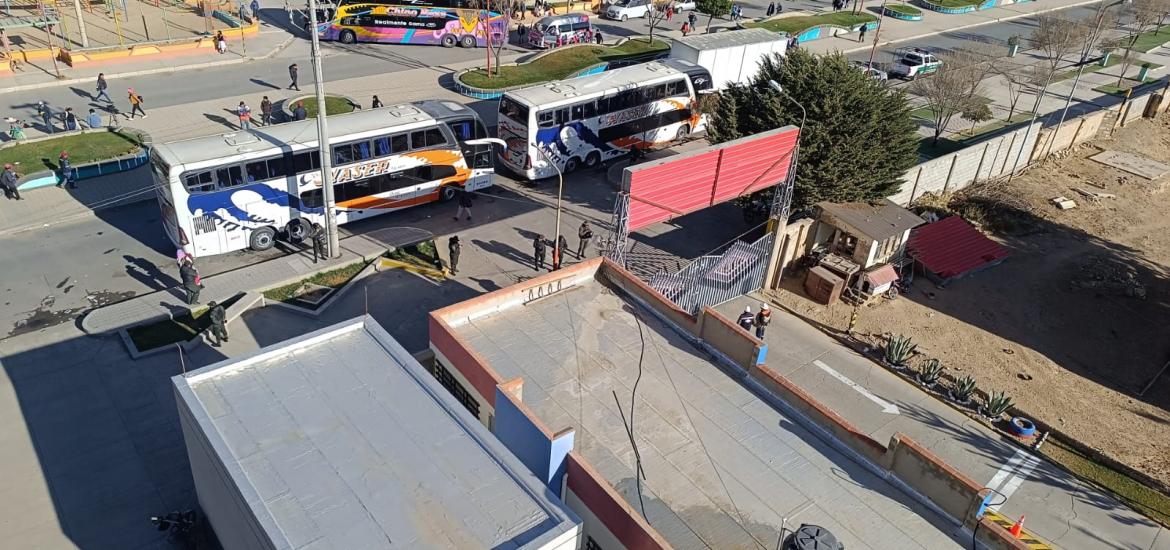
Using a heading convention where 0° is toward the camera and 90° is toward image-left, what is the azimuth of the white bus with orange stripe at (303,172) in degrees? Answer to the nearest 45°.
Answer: approximately 225°

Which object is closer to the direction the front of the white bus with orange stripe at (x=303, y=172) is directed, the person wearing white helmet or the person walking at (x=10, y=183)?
the person wearing white helmet

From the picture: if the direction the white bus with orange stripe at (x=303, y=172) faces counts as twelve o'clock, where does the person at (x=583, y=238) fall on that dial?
The person is roughly at 2 o'clock from the white bus with orange stripe.
